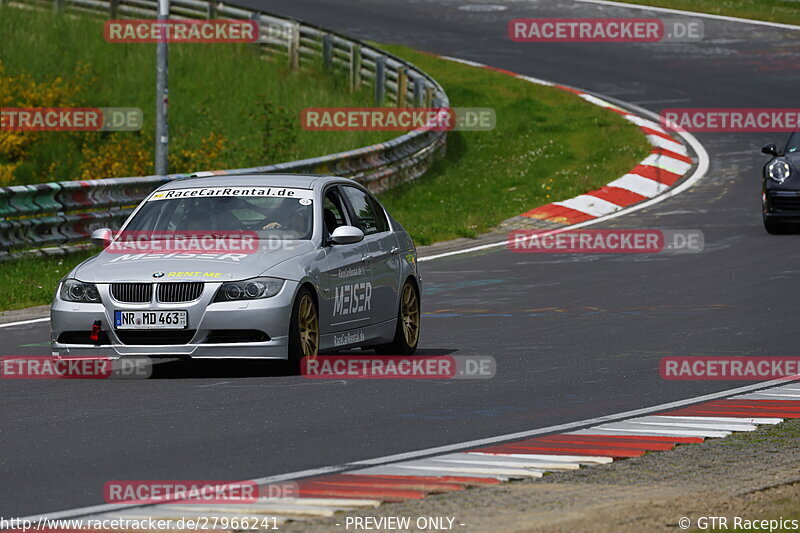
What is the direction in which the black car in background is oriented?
toward the camera

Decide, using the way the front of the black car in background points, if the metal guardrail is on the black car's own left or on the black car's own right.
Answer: on the black car's own right
